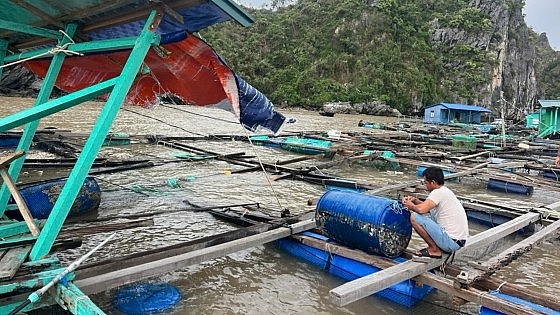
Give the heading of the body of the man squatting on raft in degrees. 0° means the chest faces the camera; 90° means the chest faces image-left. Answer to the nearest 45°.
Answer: approximately 90°

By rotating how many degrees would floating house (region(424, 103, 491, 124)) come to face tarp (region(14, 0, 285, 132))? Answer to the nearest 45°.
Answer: approximately 45° to its right

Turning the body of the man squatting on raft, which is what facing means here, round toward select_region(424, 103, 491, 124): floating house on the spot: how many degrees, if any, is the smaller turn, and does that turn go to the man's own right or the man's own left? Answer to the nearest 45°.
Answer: approximately 90° to the man's own right

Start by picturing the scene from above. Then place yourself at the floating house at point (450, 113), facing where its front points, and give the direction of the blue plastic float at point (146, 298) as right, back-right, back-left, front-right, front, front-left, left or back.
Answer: front-right

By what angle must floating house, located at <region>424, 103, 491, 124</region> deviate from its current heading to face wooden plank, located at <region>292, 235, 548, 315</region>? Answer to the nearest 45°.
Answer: approximately 45° to its right

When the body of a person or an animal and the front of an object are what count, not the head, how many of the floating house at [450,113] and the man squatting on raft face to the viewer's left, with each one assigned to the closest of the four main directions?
1

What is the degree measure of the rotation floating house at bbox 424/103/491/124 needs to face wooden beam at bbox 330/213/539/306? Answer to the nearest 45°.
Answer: approximately 45° to its right

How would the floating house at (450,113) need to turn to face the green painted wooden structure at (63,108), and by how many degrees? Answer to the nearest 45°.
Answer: approximately 45° to its right

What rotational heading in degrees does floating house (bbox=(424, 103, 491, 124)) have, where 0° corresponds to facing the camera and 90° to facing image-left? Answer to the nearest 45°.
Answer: approximately 315°

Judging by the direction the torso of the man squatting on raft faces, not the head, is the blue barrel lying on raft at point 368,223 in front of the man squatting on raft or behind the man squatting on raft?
in front

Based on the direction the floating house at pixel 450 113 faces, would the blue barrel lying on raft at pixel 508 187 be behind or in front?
in front

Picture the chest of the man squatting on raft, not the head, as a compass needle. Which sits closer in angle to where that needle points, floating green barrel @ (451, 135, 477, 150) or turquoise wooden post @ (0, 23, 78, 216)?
the turquoise wooden post

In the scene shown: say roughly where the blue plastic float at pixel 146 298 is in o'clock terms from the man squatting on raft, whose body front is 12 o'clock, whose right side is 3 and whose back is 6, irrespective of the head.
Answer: The blue plastic float is roughly at 11 o'clock from the man squatting on raft.

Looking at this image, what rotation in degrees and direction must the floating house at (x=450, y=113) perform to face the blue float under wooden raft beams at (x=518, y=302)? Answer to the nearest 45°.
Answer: approximately 45° to its right
